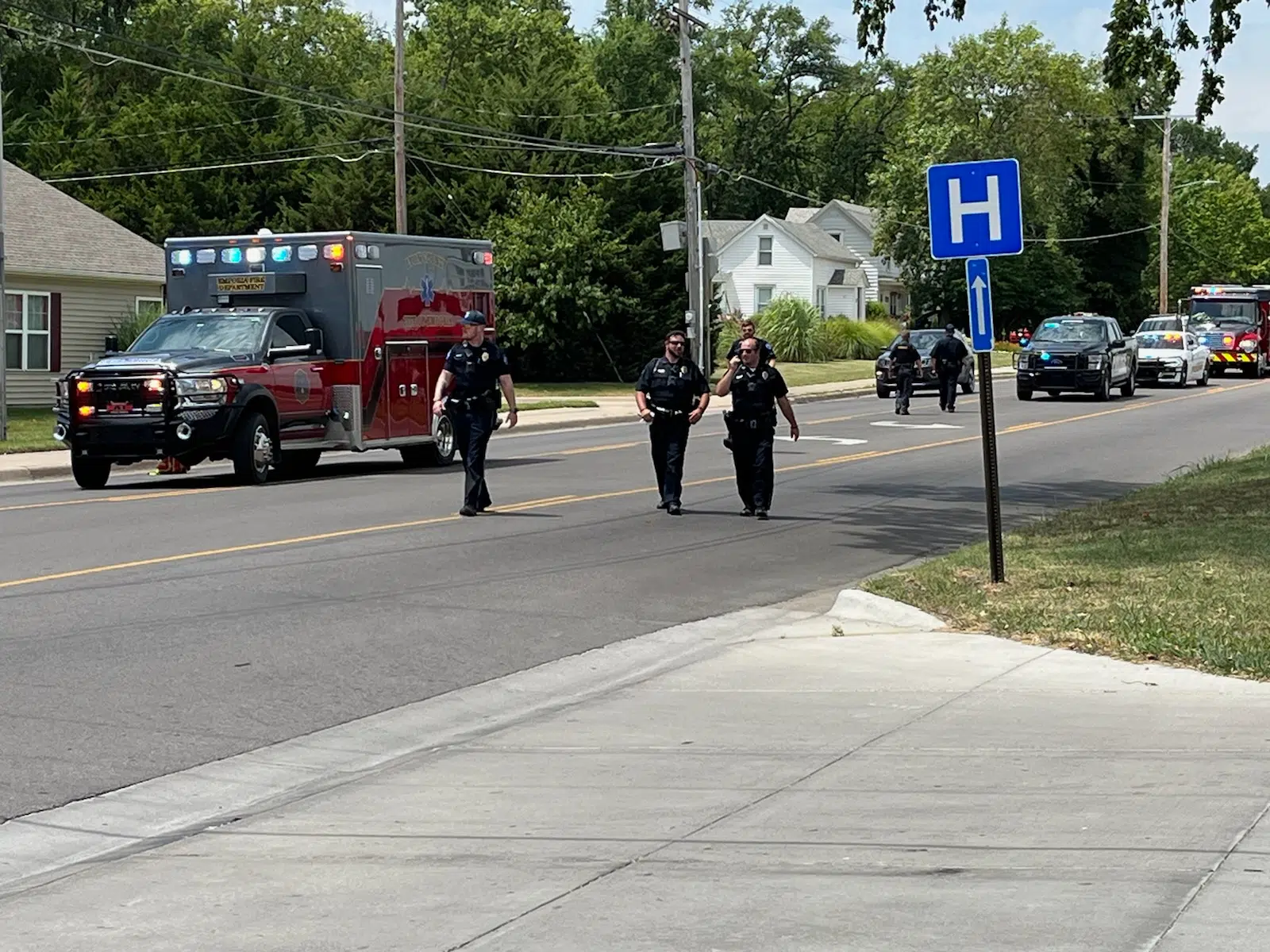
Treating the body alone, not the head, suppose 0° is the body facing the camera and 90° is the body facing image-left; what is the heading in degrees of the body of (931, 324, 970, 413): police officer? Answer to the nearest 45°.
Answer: approximately 180°

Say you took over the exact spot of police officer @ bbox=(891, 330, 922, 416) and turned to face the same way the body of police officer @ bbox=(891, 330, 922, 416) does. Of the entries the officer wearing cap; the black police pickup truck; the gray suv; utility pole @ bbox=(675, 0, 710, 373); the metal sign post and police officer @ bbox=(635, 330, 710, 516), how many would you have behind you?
3

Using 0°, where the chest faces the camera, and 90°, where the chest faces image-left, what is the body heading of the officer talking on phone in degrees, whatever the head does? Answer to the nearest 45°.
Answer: approximately 0°

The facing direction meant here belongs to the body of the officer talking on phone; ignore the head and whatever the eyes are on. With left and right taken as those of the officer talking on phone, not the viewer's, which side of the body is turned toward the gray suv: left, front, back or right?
back

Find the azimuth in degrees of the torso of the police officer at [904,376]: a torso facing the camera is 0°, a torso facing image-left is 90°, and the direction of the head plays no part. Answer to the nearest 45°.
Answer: approximately 180°

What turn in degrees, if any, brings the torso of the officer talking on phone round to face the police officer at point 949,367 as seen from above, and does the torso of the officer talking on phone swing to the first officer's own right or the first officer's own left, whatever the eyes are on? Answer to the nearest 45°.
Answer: approximately 180°
